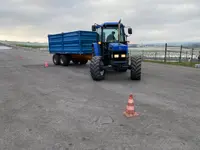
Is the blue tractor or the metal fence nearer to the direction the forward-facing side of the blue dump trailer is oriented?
the blue tractor

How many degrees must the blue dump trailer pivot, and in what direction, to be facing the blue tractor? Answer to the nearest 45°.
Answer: approximately 45° to its right

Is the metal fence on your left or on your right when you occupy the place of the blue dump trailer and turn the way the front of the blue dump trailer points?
on your left

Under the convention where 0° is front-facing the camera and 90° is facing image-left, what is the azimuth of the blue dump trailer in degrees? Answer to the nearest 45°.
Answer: approximately 315°
